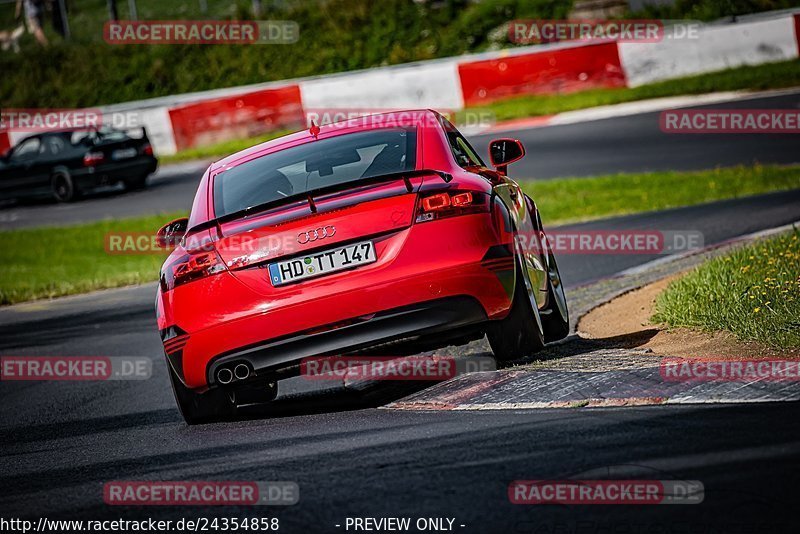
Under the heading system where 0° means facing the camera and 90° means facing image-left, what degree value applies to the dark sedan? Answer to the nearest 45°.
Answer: approximately 135°

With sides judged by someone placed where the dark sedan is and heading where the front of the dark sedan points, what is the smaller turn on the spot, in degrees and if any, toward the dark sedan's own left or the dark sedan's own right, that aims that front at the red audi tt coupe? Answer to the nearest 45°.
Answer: approximately 135° to the dark sedan's own left
